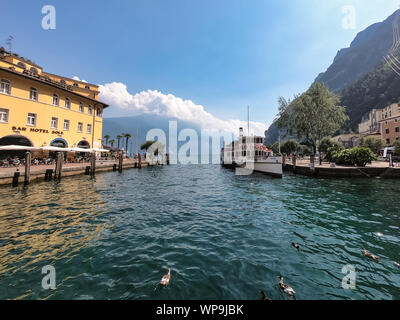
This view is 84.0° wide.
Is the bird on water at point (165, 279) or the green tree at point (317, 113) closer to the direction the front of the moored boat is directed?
the bird on water

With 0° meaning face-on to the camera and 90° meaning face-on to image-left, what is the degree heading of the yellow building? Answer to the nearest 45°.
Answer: approximately 315°

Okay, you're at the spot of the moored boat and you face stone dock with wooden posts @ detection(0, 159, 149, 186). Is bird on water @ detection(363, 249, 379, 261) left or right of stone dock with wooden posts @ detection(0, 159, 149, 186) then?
left
